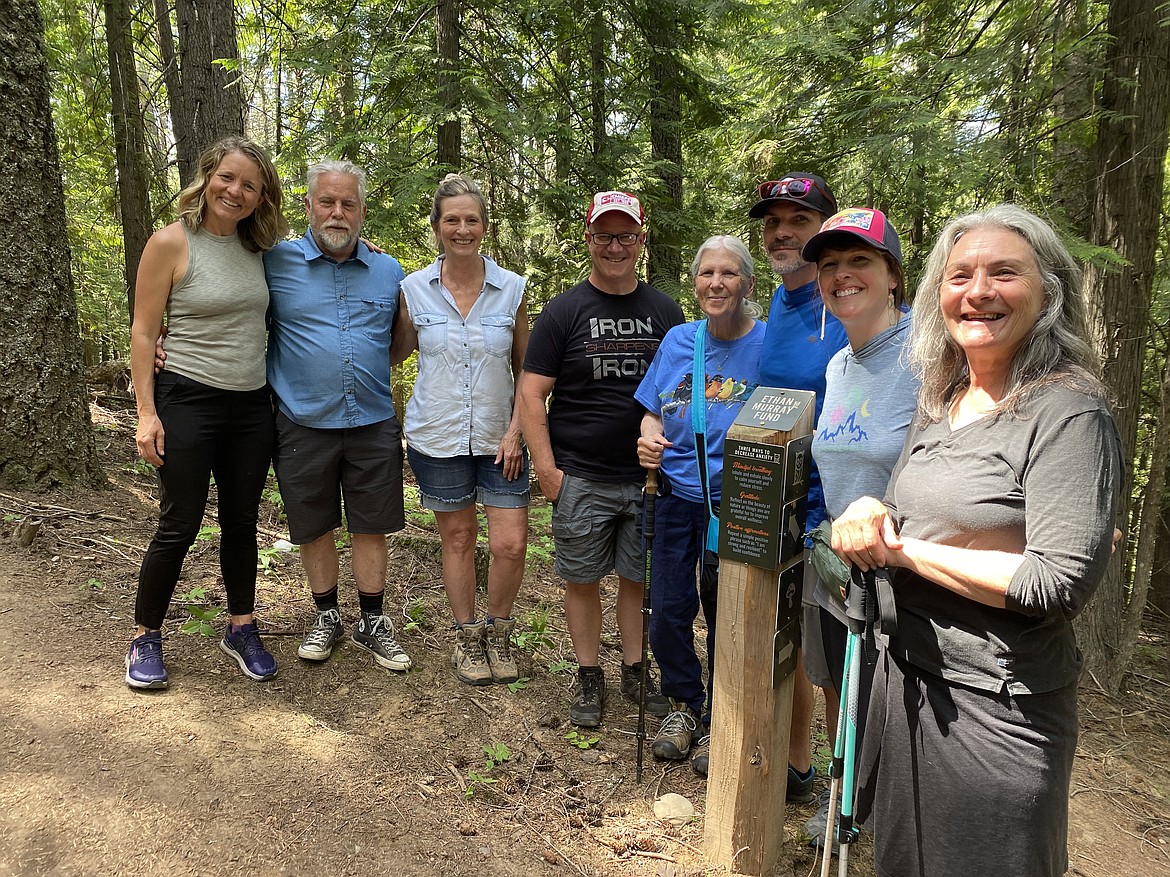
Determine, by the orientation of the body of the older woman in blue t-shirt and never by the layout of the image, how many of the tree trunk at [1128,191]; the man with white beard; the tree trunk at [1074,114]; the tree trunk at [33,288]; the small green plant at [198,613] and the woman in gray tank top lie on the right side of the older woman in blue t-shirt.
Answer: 4

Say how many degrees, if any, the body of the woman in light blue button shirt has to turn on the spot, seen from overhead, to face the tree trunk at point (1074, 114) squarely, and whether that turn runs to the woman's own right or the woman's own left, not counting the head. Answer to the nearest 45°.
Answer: approximately 90° to the woman's own left

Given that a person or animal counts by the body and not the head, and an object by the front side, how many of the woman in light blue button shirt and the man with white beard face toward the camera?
2

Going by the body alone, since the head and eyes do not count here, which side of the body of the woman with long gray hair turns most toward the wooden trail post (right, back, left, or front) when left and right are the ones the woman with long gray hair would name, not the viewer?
right

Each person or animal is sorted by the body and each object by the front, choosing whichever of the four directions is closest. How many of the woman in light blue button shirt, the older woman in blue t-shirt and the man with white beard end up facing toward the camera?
3

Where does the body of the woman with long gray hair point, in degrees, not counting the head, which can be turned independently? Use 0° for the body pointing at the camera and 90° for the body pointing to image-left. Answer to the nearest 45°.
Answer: approximately 45°
